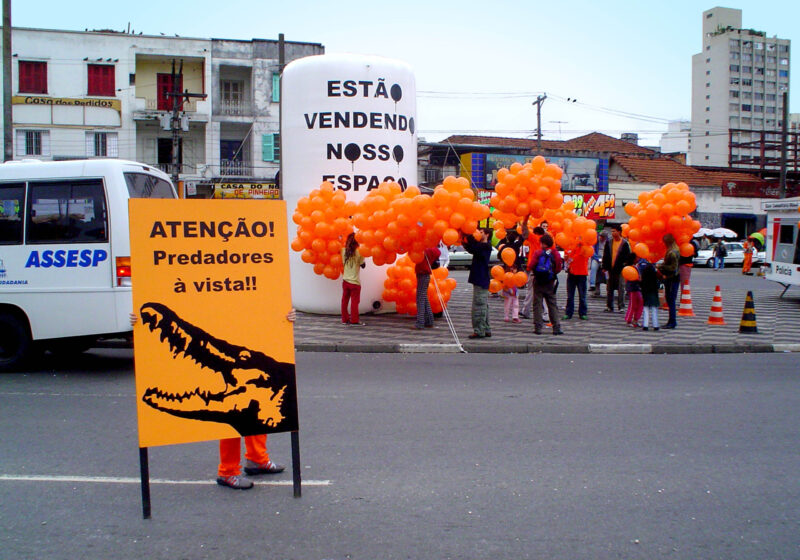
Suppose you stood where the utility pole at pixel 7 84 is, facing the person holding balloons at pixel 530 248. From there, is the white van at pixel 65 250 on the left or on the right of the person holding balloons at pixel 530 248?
right

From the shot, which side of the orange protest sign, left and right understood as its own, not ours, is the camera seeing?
front

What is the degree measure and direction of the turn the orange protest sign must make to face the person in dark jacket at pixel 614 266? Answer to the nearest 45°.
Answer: approximately 135° to its left

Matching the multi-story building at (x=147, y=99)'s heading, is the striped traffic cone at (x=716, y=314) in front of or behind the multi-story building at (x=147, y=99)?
in front

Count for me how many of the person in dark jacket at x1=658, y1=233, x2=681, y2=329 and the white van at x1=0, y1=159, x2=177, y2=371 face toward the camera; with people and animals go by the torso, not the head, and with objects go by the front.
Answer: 0

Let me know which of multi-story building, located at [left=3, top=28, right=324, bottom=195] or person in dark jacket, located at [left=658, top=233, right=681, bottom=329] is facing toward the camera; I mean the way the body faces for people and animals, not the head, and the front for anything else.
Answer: the multi-story building

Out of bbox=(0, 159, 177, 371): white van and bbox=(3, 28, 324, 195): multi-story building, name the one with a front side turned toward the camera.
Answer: the multi-story building

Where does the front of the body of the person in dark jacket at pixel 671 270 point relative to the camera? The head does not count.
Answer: to the viewer's left

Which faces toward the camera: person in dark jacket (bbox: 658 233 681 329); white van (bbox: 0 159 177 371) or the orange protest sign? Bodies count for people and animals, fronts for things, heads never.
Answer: the orange protest sign

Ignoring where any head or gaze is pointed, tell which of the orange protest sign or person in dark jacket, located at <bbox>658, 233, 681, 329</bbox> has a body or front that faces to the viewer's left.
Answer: the person in dark jacket

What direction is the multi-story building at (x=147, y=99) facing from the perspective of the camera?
toward the camera
